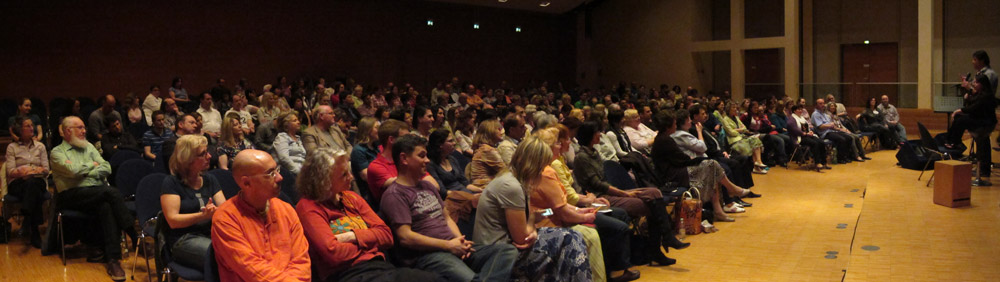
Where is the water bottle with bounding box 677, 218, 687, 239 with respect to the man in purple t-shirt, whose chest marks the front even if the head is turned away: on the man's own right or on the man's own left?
on the man's own left

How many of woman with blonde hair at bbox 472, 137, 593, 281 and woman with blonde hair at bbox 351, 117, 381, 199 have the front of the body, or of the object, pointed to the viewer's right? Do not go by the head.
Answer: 2

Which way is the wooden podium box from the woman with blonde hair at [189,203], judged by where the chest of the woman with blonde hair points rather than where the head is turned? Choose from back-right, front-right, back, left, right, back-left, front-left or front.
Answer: front-left

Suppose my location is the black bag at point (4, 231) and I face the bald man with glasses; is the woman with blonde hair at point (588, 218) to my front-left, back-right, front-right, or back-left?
front-left

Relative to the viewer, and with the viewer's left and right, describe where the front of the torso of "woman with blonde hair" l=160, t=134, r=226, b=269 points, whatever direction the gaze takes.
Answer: facing the viewer and to the right of the viewer

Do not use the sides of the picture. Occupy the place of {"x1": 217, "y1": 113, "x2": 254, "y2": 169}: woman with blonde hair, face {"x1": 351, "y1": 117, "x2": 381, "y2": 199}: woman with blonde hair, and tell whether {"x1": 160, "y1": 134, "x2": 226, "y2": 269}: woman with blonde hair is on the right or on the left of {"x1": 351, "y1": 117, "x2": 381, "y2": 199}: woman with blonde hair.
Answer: right

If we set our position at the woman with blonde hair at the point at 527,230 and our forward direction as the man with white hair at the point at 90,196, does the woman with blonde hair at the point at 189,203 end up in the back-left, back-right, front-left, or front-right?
front-left

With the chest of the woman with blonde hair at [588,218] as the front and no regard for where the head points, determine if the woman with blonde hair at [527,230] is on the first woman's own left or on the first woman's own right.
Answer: on the first woman's own right

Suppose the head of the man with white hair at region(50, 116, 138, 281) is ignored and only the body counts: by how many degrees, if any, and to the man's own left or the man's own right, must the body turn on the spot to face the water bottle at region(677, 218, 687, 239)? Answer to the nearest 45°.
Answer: approximately 45° to the man's own left

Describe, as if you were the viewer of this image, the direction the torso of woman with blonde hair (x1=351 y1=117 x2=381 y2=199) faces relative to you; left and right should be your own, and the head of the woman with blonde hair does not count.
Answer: facing to the right of the viewer

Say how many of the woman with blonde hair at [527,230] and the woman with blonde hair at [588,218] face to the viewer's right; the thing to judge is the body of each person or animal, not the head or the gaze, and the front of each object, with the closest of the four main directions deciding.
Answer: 2

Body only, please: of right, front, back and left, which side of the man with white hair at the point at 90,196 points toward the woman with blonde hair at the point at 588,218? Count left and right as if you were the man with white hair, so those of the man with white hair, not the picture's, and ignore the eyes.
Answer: front

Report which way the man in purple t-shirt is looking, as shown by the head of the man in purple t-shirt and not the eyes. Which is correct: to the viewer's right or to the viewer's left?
to the viewer's right

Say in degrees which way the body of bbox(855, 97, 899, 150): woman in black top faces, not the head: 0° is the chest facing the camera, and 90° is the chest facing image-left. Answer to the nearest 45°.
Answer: approximately 315°

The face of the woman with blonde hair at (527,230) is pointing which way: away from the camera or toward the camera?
away from the camera
